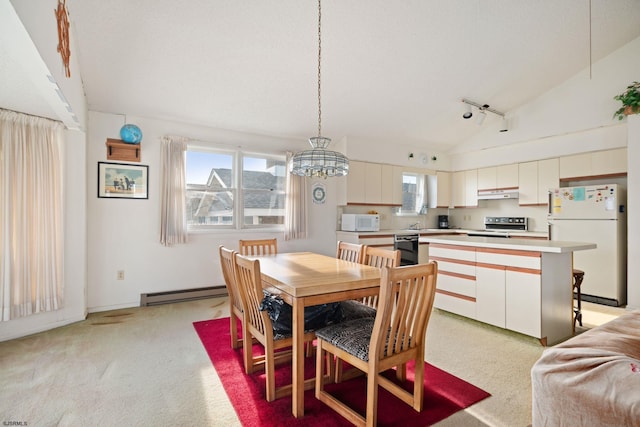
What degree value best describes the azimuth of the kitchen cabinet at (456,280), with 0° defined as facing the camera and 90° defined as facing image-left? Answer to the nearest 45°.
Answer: approximately 45°

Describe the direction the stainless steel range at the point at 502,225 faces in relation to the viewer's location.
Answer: facing the viewer and to the left of the viewer

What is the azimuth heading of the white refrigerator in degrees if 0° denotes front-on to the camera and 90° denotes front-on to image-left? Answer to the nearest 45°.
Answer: approximately 0°

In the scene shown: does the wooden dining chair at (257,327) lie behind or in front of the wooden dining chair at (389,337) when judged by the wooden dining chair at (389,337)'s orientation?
in front

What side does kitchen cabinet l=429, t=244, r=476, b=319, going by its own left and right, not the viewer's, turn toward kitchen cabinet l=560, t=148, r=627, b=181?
back

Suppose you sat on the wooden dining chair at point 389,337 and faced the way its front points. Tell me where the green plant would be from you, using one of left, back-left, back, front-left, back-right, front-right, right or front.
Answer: right

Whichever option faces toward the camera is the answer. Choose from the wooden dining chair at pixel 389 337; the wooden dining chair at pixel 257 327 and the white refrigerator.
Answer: the white refrigerator

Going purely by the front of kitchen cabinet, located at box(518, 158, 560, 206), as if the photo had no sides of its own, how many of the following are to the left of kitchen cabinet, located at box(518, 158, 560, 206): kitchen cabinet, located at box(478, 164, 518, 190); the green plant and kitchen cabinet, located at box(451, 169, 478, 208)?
1

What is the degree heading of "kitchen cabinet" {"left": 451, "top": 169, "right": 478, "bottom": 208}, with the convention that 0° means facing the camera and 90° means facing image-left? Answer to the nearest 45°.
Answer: approximately 45°

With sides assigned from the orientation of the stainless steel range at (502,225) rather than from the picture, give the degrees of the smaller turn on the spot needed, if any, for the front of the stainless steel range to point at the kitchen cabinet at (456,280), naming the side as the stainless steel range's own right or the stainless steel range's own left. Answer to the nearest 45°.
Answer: approximately 45° to the stainless steel range's own left

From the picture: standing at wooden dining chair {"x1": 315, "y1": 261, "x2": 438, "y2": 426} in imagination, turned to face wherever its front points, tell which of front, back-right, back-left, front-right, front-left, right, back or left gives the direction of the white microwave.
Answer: front-right

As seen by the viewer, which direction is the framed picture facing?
toward the camera

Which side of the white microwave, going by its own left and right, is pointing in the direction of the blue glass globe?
right
